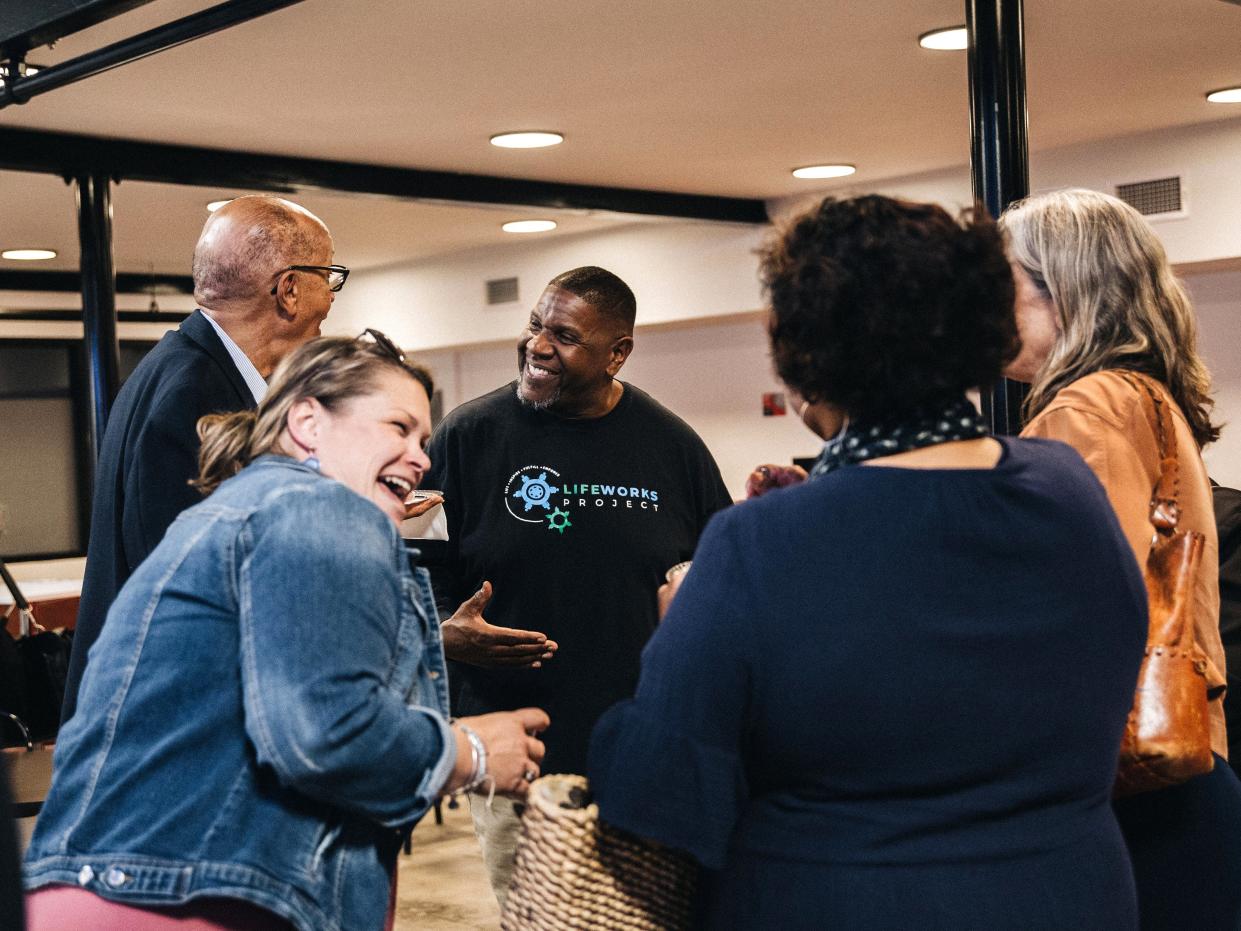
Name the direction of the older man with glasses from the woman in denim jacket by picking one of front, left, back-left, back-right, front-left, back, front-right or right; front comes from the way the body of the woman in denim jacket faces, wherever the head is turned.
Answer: left

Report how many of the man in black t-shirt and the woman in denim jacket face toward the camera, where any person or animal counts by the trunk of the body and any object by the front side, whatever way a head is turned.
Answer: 1

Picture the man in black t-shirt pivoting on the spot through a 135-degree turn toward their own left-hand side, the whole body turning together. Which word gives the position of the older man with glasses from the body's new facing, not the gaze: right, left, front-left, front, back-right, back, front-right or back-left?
back

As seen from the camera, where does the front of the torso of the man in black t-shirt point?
toward the camera

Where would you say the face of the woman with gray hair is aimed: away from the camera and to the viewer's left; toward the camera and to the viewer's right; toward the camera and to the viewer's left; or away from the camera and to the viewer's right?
away from the camera and to the viewer's left

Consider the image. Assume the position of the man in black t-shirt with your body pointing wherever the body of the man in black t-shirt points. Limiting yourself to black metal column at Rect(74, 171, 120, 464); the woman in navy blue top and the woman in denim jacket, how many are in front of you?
2

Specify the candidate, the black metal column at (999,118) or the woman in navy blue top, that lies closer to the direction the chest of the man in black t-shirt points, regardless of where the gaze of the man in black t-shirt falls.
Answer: the woman in navy blue top

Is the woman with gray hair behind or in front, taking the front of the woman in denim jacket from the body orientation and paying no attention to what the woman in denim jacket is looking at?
in front

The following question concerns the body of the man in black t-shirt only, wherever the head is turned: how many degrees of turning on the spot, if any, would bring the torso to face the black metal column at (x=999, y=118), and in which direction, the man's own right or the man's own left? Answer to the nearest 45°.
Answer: approximately 90° to the man's own left

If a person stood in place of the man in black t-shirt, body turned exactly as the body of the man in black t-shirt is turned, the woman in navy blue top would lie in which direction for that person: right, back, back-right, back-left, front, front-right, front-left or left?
front

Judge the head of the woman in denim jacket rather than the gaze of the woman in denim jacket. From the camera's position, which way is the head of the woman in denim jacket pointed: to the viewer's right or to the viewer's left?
to the viewer's right

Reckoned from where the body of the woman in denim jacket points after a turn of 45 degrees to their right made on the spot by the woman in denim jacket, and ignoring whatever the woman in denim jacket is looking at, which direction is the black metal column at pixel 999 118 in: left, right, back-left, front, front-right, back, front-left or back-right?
left

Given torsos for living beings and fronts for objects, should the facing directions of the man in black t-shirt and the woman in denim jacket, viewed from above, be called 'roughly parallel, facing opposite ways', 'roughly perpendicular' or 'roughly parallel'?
roughly perpendicular

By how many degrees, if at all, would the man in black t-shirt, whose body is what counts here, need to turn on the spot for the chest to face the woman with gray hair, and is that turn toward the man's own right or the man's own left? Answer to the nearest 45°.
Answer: approximately 45° to the man's own left

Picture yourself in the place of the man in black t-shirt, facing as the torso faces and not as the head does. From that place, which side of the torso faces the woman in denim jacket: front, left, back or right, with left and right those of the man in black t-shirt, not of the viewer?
front

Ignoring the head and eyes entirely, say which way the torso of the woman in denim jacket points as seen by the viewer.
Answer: to the viewer's right
